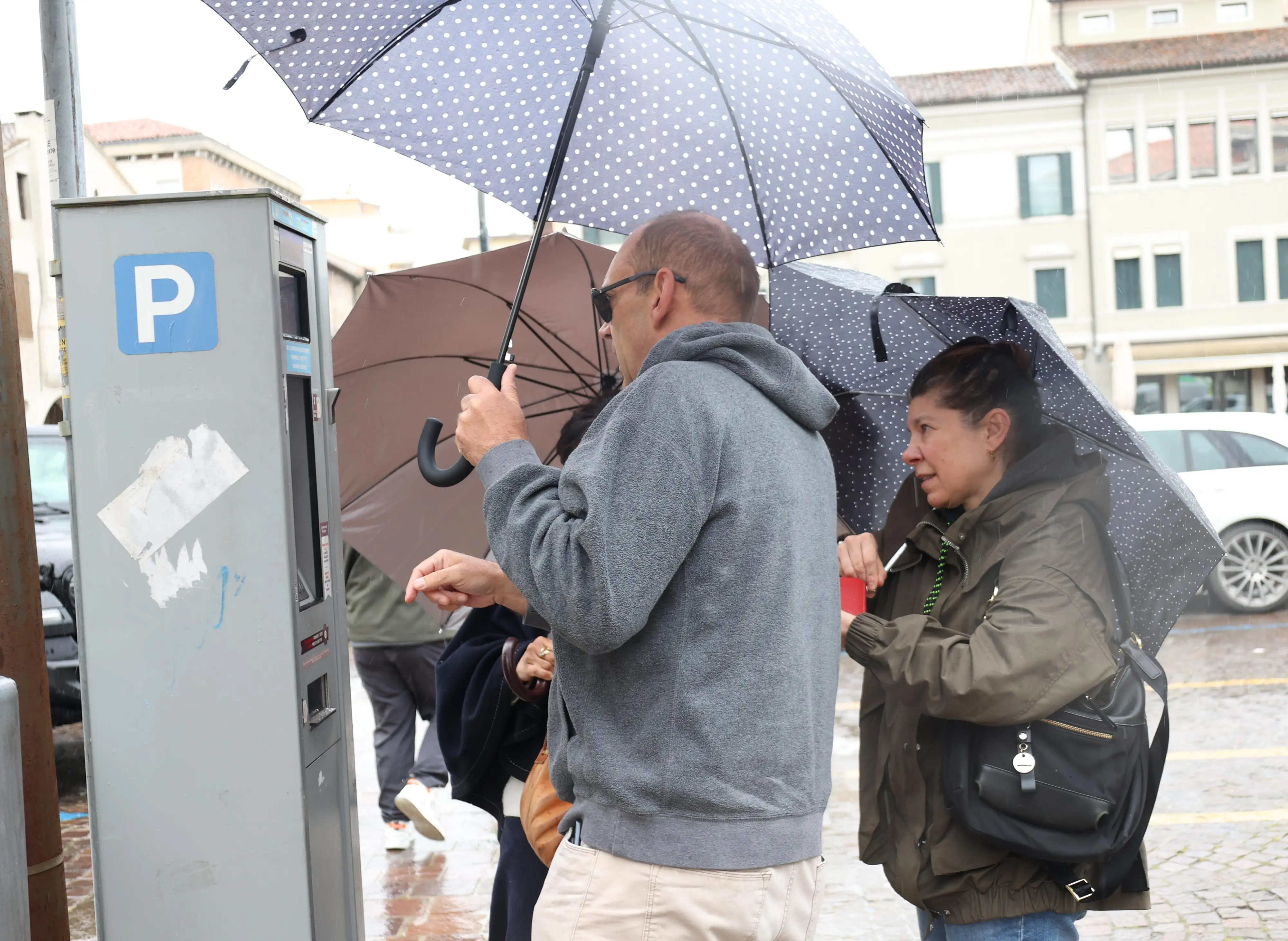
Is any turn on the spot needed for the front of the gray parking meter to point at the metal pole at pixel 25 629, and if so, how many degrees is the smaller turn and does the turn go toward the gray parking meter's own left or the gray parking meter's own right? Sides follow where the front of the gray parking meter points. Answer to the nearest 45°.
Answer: approximately 135° to the gray parking meter's own left

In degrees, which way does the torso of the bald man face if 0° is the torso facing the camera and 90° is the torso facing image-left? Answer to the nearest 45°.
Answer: approximately 135°

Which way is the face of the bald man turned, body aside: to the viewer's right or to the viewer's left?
to the viewer's left

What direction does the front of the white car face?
to the viewer's left

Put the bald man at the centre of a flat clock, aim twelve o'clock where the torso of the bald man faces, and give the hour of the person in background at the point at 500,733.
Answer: The person in background is roughly at 1 o'clock from the bald man.

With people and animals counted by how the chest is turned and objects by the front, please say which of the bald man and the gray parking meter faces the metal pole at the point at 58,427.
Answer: the bald man

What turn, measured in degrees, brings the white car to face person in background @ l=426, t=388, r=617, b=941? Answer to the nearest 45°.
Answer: approximately 90° to its left

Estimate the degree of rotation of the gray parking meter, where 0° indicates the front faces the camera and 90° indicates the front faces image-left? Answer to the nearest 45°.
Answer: approximately 270°

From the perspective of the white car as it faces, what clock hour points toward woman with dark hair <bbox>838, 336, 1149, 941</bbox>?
The woman with dark hair is roughly at 9 o'clock from the white car.

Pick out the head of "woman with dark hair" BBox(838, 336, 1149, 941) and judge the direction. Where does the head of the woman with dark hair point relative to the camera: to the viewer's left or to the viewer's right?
to the viewer's left

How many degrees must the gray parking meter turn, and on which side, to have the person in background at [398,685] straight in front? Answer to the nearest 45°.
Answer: approximately 90° to its left

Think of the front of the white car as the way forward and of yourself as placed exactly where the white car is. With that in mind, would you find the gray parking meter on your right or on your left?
on your left

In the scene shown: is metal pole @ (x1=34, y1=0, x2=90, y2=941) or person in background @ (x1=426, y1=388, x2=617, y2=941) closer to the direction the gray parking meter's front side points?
the person in background

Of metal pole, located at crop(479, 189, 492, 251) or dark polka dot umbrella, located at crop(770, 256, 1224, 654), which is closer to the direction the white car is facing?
the metal pole

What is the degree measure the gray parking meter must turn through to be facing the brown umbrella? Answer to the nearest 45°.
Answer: approximately 45° to its left
